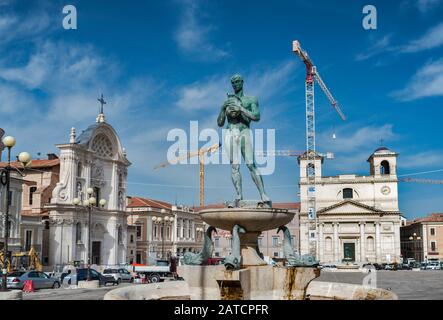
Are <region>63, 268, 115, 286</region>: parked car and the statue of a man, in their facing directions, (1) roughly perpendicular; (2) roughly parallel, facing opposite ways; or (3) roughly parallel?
roughly perpendicular

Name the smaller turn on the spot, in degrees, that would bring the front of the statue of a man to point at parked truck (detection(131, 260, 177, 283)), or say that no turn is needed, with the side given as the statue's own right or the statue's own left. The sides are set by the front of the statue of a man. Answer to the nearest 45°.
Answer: approximately 180°
